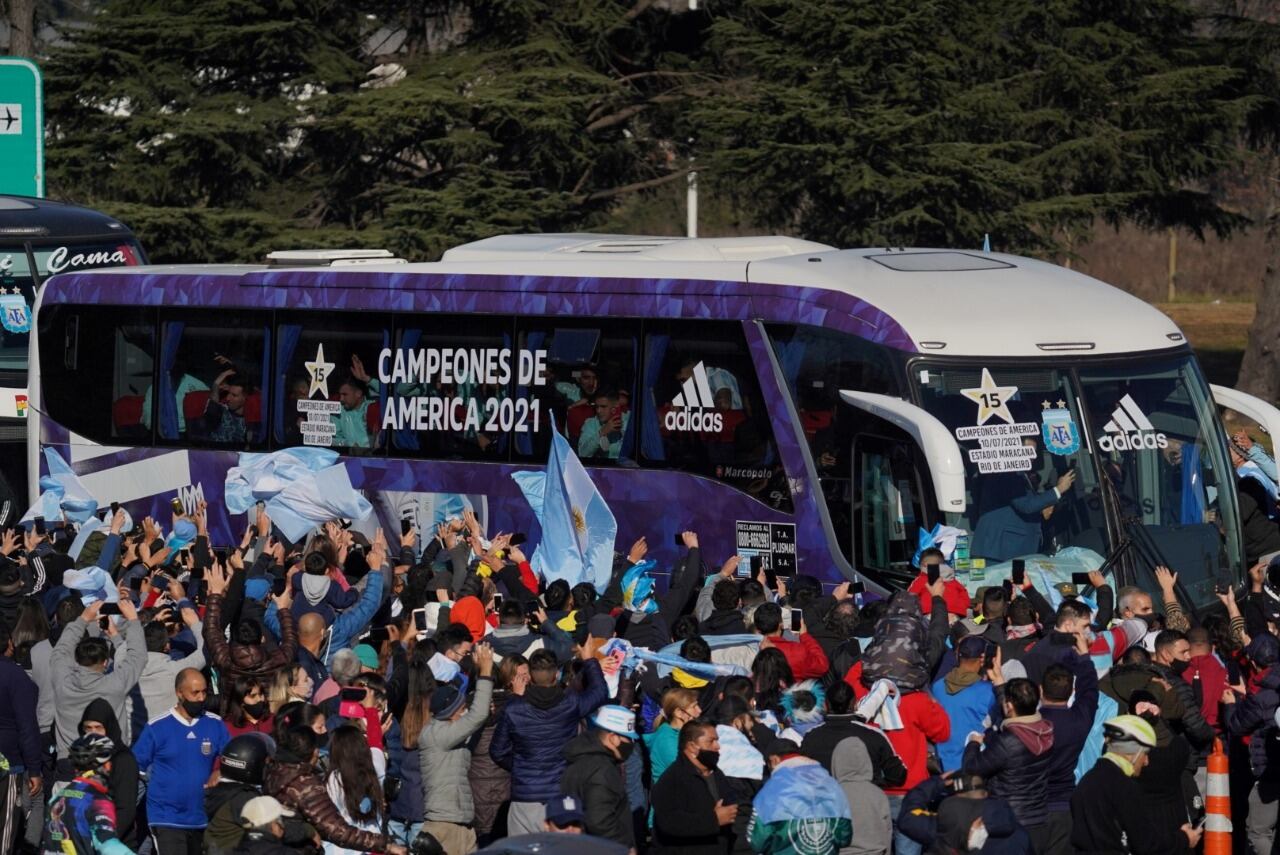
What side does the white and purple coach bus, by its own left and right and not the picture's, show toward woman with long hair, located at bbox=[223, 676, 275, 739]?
right

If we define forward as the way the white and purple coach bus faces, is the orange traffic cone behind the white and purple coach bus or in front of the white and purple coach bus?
in front

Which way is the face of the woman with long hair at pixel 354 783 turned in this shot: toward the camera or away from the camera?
away from the camera

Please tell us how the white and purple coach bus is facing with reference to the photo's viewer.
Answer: facing the viewer and to the right of the viewer

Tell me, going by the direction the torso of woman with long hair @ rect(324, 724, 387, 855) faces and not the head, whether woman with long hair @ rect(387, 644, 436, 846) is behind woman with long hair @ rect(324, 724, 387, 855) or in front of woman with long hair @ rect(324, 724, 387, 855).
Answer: in front

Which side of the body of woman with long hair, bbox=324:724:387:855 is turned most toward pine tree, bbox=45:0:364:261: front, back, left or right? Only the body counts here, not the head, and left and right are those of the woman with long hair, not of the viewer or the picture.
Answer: front

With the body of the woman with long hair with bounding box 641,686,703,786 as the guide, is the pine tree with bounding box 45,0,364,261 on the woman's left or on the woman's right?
on the woman's left

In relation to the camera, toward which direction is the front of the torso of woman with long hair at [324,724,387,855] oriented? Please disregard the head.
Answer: away from the camera
